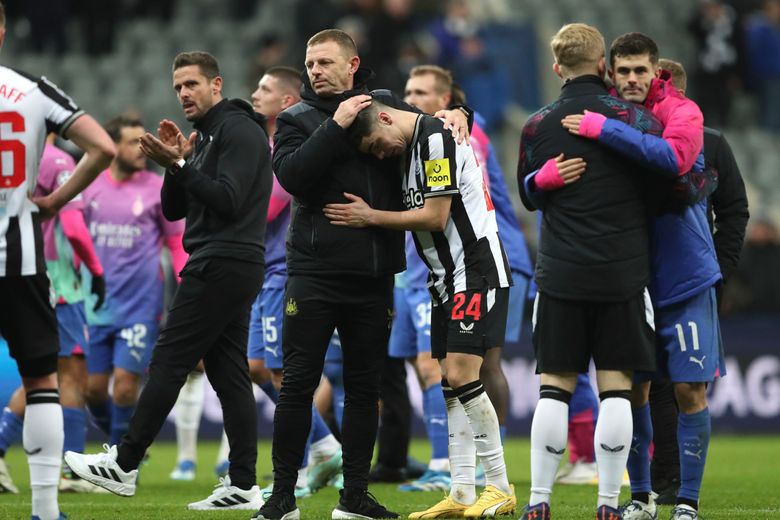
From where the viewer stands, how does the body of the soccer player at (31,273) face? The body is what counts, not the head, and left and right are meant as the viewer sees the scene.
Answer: facing away from the viewer

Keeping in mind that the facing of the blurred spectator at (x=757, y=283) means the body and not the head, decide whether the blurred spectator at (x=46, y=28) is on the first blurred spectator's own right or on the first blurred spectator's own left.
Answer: on the first blurred spectator's own right

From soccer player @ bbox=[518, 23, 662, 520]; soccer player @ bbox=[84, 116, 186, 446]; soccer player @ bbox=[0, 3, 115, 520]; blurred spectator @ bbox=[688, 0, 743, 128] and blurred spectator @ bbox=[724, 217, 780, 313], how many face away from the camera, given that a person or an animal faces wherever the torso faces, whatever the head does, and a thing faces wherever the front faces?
2

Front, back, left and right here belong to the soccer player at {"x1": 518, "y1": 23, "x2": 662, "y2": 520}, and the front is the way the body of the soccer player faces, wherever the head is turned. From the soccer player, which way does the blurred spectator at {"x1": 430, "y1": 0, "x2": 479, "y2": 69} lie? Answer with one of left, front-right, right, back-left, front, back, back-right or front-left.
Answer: front

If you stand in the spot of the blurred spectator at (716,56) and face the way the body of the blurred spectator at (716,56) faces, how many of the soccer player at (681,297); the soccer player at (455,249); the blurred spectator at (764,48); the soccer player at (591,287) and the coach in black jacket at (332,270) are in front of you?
4

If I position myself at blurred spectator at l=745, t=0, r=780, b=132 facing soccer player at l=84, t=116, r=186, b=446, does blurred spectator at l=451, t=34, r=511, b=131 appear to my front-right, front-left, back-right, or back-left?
front-right

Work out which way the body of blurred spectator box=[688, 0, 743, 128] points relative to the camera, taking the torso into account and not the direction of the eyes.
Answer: toward the camera

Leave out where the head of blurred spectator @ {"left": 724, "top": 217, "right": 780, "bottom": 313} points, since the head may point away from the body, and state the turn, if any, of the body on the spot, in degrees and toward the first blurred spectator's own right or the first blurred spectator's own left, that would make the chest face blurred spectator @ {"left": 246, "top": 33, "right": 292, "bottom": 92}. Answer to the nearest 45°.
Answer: approximately 90° to the first blurred spectator's own right

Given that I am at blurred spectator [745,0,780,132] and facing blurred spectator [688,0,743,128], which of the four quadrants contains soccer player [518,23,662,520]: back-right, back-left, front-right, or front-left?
front-left

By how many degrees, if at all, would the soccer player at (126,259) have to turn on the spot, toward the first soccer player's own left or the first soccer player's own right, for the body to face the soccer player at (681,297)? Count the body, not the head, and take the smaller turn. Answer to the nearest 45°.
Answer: approximately 45° to the first soccer player's own left

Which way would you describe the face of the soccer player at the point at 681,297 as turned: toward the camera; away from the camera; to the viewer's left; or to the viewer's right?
toward the camera

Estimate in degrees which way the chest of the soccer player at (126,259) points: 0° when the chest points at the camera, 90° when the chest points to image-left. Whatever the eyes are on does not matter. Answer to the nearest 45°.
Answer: approximately 0°

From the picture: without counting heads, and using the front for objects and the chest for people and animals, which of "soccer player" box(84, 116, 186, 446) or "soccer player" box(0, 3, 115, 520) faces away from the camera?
"soccer player" box(0, 3, 115, 520)

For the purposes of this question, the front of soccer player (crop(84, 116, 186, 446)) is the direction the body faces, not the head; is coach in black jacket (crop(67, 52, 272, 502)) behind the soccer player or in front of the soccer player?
in front

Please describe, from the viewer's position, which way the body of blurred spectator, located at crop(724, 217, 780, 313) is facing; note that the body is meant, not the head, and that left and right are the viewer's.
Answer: facing the viewer

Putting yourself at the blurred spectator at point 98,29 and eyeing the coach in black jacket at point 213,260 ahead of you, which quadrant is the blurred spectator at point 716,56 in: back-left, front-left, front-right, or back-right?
front-left

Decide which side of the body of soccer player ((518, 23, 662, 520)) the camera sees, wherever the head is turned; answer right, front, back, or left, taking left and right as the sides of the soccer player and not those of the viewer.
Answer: back

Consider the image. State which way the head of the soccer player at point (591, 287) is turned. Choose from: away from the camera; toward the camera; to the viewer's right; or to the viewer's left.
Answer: away from the camera

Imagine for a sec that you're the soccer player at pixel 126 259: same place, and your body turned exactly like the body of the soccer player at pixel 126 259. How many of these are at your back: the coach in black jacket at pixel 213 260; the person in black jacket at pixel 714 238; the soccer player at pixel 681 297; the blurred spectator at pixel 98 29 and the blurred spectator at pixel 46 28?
2
